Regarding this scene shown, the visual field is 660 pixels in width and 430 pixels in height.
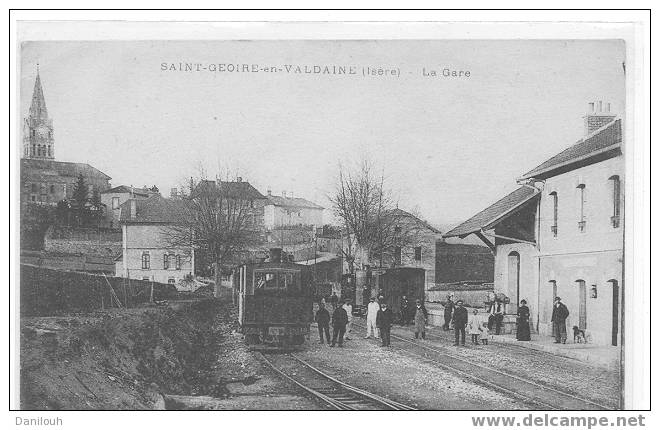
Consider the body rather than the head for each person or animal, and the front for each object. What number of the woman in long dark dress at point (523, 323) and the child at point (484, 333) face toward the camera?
2
